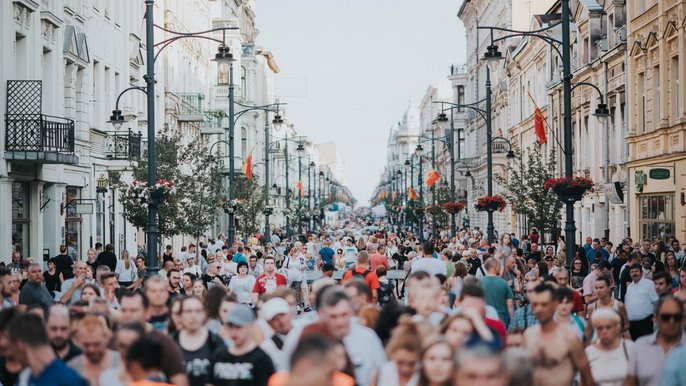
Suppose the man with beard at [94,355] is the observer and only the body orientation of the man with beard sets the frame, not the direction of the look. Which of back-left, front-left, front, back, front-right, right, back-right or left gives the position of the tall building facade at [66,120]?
back

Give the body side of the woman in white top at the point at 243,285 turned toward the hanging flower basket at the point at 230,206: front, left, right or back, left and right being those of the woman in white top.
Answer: back

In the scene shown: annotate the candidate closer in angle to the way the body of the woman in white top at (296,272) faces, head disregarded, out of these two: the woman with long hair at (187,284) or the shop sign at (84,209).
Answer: the woman with long hair

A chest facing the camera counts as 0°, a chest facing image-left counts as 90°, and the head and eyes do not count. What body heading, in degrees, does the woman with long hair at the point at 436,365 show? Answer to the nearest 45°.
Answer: approximately 0°

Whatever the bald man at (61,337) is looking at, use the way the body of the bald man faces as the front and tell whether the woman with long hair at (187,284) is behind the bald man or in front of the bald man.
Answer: behind

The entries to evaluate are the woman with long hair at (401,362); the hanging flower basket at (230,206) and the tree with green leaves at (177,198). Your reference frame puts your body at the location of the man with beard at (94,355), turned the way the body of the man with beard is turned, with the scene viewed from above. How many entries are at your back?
2

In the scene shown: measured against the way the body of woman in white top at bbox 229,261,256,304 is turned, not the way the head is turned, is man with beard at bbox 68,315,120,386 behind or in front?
in front

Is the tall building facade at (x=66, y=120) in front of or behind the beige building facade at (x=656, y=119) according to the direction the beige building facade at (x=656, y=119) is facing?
in front

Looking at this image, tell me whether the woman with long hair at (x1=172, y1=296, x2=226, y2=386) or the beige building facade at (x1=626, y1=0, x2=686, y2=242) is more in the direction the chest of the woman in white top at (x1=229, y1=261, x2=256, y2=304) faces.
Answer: the woman with long hair

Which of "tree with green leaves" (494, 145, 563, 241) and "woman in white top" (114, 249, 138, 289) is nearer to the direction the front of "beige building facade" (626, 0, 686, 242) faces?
the woman in white top

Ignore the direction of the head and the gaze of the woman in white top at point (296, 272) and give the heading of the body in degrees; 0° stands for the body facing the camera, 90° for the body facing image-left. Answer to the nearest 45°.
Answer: approximately 0°
